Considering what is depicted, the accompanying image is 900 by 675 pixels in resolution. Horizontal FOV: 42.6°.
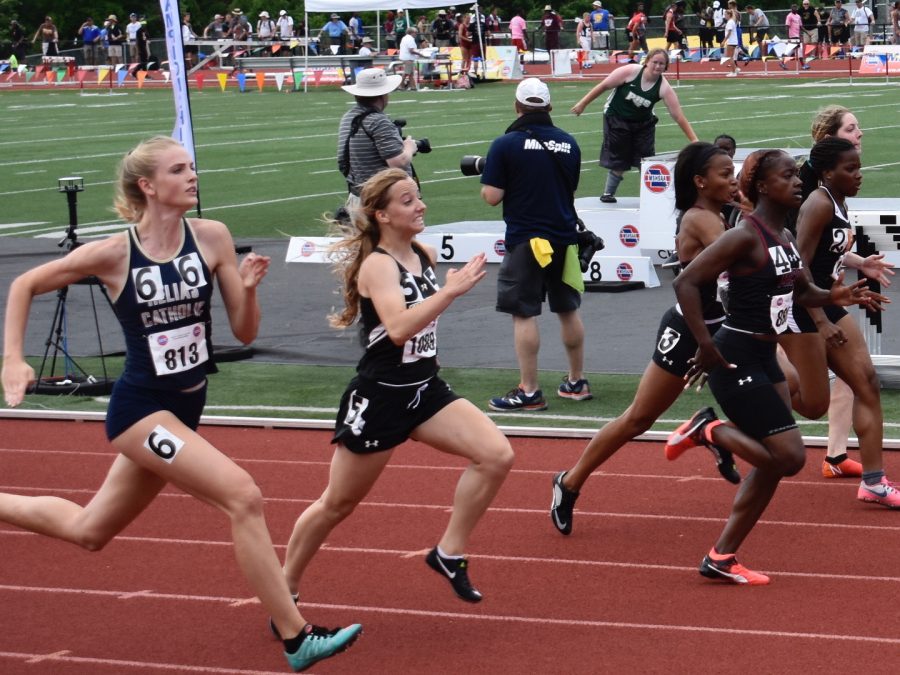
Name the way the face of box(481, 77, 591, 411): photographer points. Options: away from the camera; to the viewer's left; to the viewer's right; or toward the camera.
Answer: away from the camera

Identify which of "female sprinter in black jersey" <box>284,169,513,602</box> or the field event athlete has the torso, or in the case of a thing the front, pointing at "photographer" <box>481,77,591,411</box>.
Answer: the field event athlete

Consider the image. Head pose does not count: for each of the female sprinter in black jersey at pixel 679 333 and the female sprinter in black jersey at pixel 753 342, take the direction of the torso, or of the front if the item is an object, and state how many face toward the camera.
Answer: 0

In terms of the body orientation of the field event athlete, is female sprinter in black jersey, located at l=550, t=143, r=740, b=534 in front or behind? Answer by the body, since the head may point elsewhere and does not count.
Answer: in front
